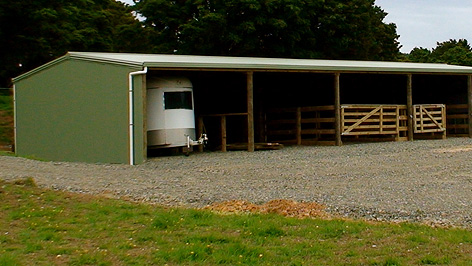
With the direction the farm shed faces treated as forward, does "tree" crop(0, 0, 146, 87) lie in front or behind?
behind

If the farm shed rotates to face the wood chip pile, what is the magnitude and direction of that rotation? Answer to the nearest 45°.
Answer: approximately 45° to its right

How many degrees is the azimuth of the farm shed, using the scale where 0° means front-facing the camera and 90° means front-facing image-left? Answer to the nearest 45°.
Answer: approximately 315°
